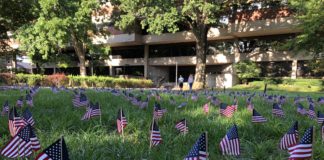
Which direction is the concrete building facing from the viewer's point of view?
toward the camera

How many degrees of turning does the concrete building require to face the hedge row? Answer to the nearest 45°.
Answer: approximately 45° to its right

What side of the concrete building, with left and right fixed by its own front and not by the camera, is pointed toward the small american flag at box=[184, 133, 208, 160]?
front

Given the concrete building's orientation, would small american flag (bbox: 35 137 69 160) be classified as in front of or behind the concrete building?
in front

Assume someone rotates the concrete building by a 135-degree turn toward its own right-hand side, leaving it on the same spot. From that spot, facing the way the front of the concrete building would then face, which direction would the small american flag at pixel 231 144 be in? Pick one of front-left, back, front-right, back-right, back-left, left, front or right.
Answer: back-left

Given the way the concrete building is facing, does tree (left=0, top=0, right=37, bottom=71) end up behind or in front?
in front

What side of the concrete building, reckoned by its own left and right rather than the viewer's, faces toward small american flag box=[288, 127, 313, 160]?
front

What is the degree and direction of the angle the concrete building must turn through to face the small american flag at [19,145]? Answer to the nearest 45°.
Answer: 0° — it already faces it

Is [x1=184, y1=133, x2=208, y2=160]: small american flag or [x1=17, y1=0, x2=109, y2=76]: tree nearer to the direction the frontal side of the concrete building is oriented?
the small american flag

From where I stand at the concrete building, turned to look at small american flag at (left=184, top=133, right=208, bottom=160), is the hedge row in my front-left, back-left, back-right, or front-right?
front-right
